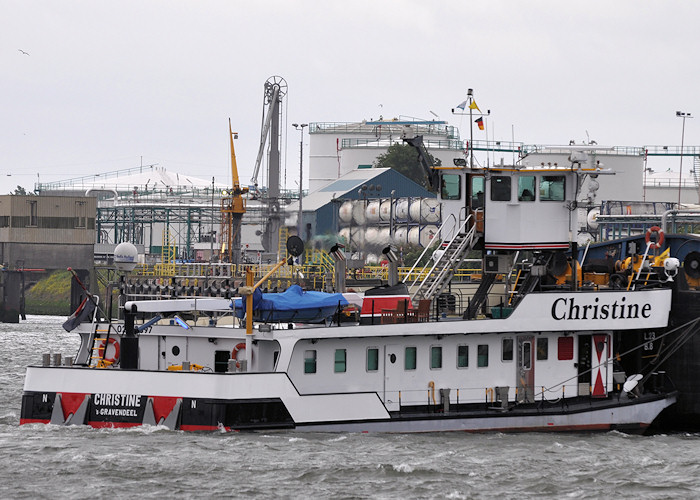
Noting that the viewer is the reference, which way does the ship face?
facing away from the viewer and to the right of the viewer
